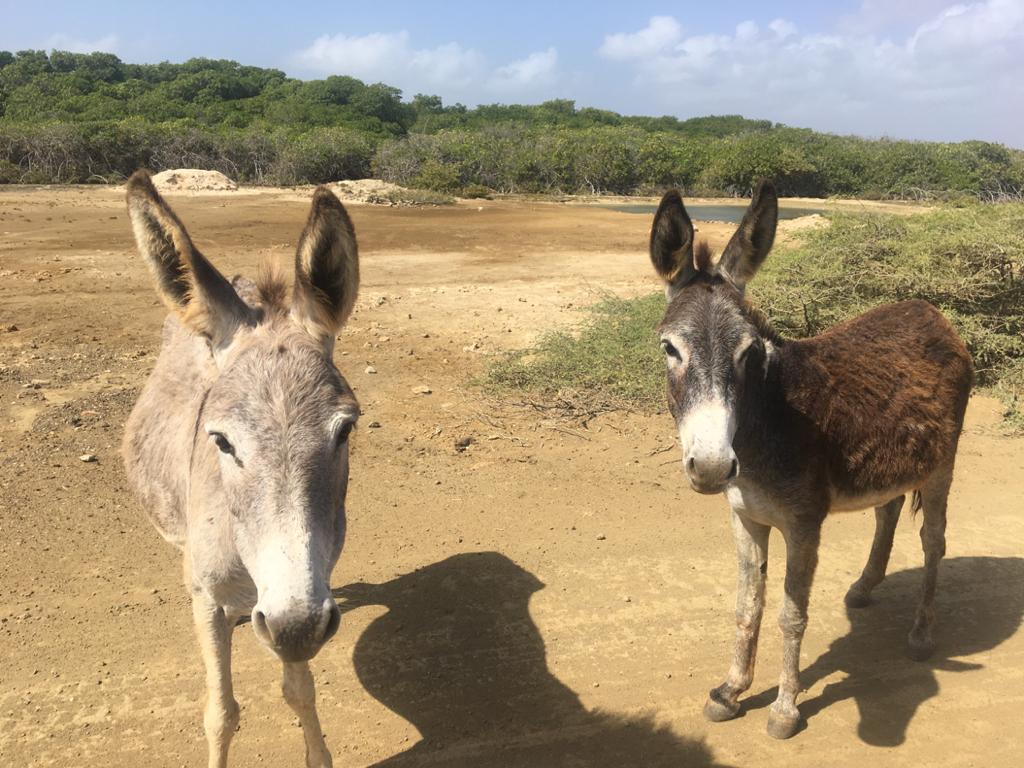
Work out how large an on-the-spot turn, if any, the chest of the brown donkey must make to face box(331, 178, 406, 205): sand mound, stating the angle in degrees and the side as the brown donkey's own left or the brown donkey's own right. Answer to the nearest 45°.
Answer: approximately 90° to the brown donkey's own right

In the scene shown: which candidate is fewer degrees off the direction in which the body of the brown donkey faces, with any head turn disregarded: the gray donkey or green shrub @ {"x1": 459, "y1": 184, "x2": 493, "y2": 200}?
the gray donkey

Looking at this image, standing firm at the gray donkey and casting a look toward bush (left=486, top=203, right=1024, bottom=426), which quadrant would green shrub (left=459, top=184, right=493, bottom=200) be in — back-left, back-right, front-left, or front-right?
front-left

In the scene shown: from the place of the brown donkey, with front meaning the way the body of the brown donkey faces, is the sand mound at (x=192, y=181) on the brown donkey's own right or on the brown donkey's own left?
on the brown donkey's own right

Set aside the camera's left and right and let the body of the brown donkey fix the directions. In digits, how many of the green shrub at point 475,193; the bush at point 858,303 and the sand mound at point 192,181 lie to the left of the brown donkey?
0

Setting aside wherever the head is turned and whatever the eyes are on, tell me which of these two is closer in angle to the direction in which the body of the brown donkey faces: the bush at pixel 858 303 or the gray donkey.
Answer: the gray donkey

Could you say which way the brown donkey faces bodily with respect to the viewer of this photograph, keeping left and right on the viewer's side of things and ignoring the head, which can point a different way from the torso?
facing the viewer and to the left of the viewer

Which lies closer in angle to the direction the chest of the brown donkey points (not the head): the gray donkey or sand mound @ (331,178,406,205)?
the gray donkey

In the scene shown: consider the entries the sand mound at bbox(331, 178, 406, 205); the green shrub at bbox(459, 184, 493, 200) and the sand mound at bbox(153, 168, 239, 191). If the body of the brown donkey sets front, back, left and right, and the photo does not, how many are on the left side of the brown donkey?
0

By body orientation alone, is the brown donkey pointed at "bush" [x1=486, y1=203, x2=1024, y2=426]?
no

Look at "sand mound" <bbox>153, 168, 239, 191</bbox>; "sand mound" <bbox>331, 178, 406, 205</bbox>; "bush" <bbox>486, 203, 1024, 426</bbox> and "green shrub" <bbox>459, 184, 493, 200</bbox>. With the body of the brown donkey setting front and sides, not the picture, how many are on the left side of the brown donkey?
0

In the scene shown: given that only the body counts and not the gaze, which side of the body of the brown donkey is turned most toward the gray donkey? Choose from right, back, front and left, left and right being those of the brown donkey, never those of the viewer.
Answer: front

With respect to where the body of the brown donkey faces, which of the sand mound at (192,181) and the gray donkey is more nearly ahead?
the gray donkey

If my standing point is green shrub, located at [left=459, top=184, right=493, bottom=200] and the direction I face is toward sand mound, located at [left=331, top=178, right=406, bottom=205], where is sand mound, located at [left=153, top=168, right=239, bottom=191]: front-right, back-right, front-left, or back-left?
front-right

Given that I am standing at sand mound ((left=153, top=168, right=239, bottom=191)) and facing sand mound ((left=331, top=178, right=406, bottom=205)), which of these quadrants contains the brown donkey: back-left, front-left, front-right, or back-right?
front-right
